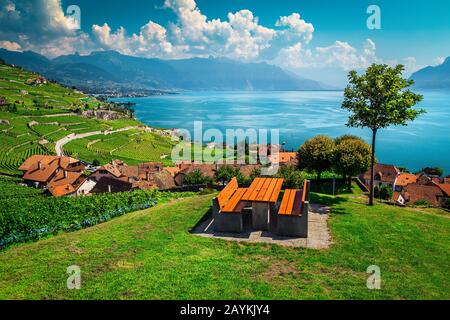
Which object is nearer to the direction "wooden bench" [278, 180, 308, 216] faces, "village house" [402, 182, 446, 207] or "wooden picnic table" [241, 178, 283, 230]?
the wooden picnic table

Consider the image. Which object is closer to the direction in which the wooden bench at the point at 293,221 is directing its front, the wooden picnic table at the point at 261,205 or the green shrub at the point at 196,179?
the wooden picnic table

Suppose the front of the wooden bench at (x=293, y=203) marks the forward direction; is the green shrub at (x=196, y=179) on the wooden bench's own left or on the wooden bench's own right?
on the wooden bench's own right

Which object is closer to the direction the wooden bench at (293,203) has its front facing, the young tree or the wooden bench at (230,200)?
the wooden bench

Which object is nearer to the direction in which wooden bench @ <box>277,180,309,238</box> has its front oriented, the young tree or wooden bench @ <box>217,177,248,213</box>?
the wooden bench

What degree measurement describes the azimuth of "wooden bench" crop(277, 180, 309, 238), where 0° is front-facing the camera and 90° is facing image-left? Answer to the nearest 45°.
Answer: approximately 90°

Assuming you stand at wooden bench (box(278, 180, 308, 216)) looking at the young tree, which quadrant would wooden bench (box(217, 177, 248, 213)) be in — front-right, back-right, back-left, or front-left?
back-left

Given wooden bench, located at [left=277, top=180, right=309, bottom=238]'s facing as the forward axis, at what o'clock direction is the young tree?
The young tree is roughly at 4 o'clock from the wooden bench.

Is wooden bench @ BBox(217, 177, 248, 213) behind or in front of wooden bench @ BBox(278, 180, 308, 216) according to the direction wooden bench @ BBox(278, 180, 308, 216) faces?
in front

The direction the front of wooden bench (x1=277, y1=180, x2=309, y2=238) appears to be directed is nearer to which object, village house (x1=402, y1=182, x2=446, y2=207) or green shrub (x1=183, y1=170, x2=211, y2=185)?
the green shrub

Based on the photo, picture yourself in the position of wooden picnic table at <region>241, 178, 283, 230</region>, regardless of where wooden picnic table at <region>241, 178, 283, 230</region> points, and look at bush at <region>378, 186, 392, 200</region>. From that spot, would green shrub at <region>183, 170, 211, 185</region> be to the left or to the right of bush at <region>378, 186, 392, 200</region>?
left
